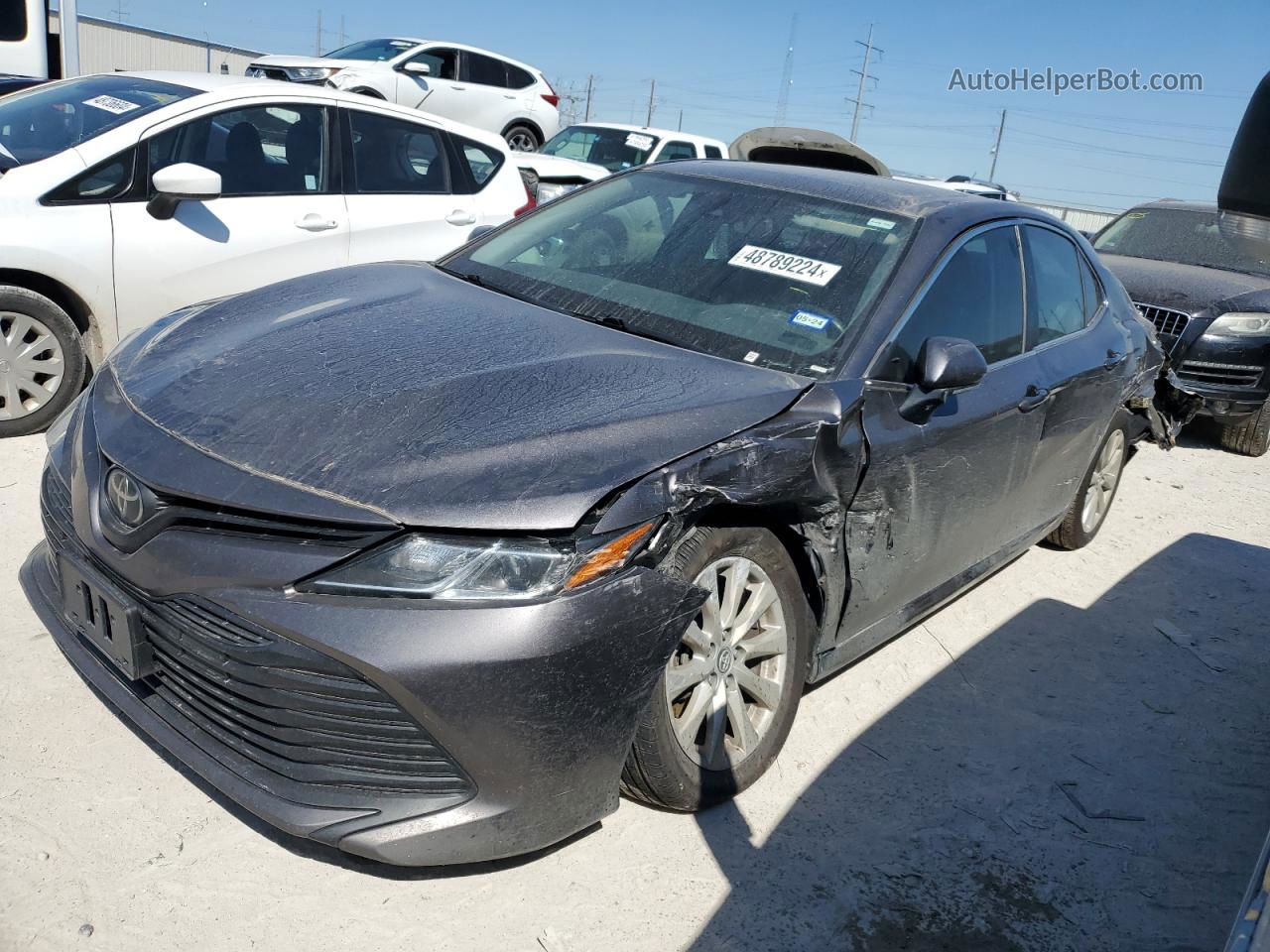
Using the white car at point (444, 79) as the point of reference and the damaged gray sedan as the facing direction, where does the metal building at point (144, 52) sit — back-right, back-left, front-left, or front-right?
back-right

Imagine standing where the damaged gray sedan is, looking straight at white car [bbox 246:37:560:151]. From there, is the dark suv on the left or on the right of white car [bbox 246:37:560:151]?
right

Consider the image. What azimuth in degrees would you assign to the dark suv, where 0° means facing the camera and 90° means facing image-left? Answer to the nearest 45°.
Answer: approximately 45°

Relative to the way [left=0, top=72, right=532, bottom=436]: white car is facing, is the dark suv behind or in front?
behind

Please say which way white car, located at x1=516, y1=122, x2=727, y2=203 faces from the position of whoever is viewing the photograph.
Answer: facing the viewer and to the left of the viewer

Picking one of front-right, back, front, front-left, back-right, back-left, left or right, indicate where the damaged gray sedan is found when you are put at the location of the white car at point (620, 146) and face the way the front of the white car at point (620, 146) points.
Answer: front-left

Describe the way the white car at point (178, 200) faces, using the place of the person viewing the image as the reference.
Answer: facing to the left of the viewer

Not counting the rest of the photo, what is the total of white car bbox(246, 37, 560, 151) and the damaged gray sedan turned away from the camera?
0

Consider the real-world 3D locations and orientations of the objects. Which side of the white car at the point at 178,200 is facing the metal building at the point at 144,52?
right

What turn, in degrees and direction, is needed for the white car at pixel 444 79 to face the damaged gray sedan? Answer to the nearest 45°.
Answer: approximately 45° to its left
